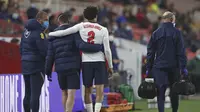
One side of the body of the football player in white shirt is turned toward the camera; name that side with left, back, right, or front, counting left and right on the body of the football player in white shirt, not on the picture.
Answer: back

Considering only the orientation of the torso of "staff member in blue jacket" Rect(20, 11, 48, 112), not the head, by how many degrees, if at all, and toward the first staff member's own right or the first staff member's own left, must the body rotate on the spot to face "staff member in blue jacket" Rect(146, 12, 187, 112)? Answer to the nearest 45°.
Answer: approximately 45° to the first staff member's own right

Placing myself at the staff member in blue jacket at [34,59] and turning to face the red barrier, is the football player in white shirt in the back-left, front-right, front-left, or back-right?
back-right

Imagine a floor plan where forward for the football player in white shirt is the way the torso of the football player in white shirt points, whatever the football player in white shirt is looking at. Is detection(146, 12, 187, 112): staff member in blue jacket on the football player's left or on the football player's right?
on the football player's right

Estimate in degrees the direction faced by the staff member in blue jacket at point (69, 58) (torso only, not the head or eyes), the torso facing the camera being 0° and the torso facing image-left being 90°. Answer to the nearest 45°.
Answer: approximately 180°
